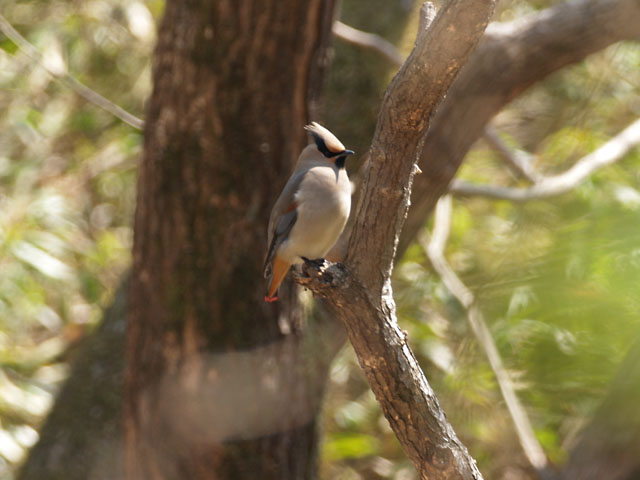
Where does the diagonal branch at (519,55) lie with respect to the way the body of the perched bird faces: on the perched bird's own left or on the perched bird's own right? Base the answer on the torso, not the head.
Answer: on the perched bird's own left

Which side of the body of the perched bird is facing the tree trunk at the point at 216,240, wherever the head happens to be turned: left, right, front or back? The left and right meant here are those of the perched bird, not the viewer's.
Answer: back

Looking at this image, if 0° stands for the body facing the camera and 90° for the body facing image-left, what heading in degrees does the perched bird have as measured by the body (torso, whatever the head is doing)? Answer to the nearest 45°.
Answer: approximately 315°

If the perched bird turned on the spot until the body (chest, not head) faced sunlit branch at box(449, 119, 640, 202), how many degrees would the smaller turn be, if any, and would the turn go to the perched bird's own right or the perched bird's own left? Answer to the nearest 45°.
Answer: approximately 90° to the perched bird's own left

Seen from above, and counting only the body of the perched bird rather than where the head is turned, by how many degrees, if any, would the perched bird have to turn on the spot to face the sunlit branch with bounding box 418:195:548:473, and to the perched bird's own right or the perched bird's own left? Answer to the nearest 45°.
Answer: approximately 90° to the perched bird's own left
